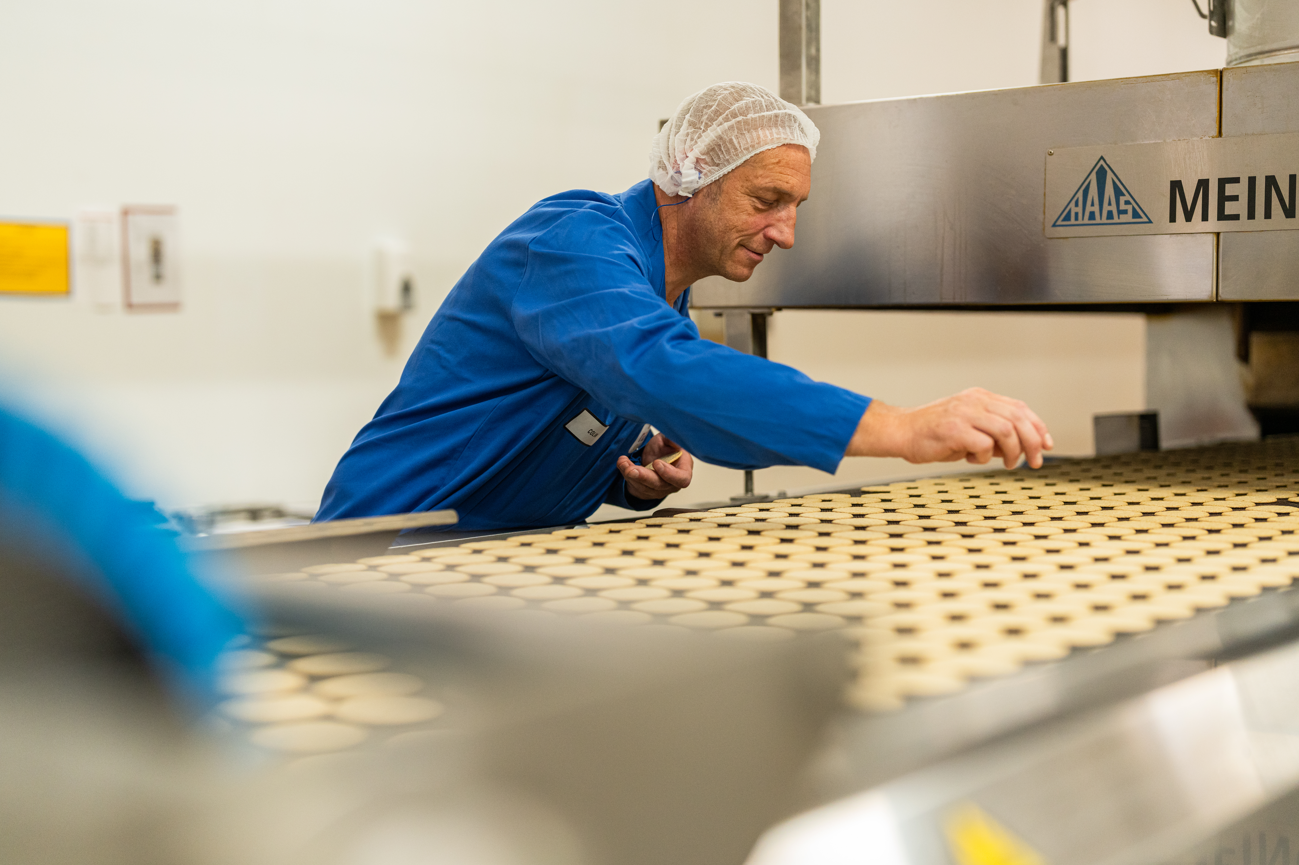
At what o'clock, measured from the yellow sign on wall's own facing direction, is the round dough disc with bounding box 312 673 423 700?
The round dough disc is roughly at 12 o'clock from the yellow sign on wall.

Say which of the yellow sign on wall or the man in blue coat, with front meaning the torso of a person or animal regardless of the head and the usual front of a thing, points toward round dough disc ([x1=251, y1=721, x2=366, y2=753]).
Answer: the yellow sign on wall

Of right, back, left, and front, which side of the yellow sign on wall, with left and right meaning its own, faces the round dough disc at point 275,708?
front

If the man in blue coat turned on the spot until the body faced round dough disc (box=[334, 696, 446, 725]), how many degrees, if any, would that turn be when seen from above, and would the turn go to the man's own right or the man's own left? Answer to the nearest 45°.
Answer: approximately 90° to the man's own right

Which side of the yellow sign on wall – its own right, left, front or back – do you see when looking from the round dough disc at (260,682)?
front

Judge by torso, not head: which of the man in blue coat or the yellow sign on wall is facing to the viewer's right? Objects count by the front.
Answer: the man in blue coat

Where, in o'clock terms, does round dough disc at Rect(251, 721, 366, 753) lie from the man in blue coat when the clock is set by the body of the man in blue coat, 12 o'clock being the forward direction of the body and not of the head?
The round dough disc is roughly at 3 o'clock from the man in blue coat.

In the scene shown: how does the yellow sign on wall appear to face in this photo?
toward the camera

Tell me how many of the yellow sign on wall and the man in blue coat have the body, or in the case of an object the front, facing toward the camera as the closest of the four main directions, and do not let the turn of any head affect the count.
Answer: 1

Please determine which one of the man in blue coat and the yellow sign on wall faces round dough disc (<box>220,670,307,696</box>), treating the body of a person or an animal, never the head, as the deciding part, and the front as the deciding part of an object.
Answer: the yellow sign on wall

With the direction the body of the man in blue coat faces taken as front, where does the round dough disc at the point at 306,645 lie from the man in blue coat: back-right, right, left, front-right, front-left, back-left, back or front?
right

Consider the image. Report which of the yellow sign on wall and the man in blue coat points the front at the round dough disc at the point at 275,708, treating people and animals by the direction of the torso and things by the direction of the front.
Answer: the yellow sign on wall

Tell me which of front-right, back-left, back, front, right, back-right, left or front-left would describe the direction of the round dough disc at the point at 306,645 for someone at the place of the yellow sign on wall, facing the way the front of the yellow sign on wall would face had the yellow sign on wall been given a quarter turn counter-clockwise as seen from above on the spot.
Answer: right

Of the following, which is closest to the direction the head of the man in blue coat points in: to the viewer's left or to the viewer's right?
to the viewer's right

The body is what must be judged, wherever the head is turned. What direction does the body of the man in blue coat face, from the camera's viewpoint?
to the viewer's right
